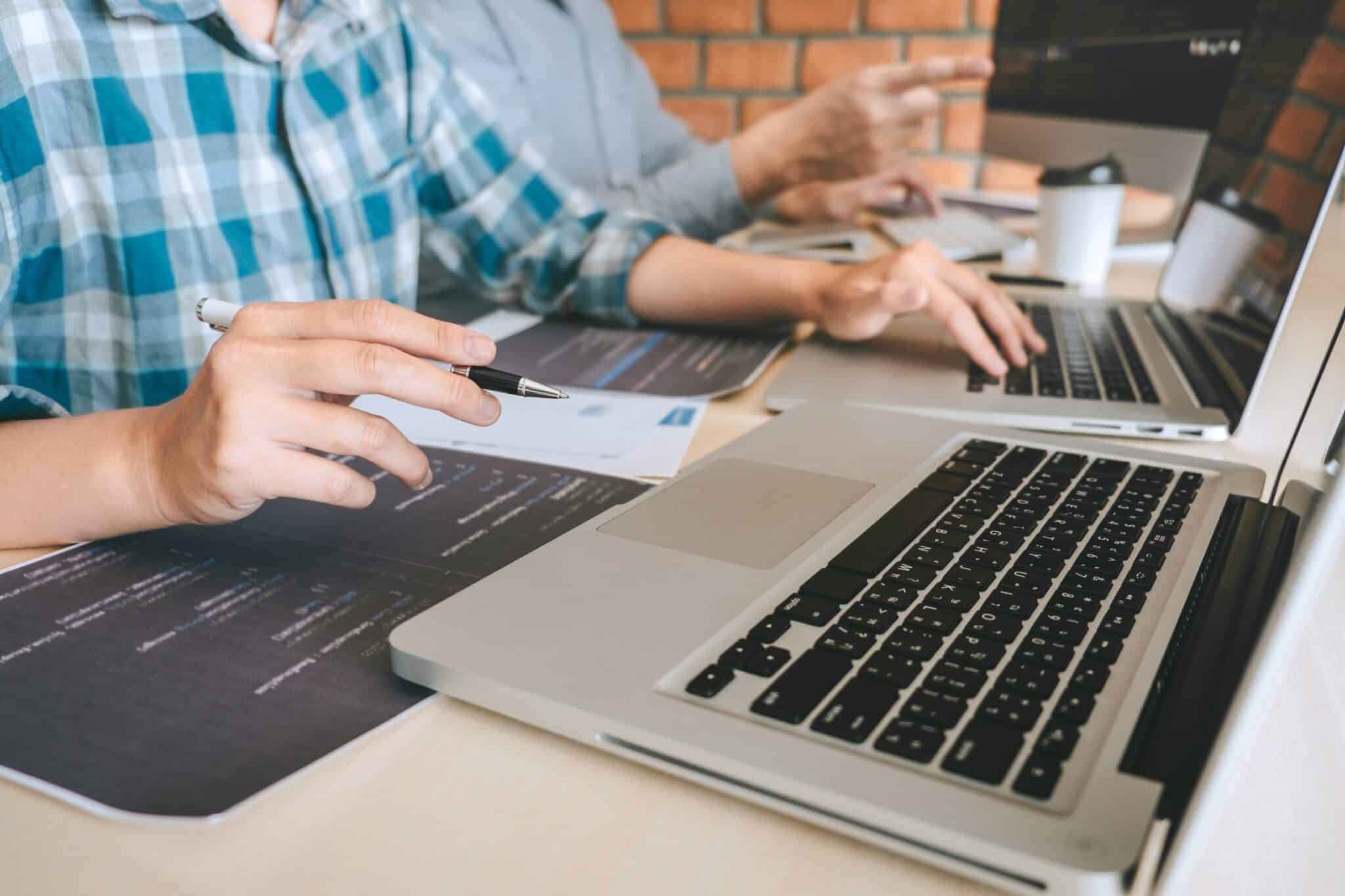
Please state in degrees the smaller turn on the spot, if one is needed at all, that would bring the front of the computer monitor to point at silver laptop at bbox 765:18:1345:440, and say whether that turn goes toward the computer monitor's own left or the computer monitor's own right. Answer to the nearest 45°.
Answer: approximately 45° to the computer monitor's own left

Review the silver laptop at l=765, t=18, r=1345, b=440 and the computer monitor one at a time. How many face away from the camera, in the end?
0

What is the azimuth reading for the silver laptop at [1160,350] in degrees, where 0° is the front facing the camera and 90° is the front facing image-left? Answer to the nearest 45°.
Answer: approximately 90°

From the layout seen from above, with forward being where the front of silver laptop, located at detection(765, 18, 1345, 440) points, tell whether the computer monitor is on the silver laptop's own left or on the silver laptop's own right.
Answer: on the silver laptop's own right

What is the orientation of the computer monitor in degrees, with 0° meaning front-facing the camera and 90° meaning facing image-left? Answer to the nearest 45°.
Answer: approximately 45°

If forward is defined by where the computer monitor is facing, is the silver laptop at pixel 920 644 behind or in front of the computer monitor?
in front
